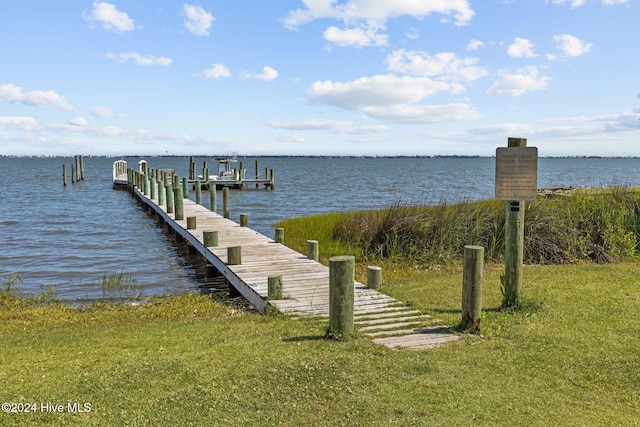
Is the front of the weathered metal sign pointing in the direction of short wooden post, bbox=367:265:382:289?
no

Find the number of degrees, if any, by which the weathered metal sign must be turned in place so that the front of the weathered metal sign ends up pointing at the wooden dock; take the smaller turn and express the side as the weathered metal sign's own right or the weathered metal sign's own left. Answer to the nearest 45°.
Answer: approximately 90° to the weathered metal sign's own right

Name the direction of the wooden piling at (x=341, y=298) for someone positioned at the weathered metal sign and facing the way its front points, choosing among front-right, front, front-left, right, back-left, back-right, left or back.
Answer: front-right

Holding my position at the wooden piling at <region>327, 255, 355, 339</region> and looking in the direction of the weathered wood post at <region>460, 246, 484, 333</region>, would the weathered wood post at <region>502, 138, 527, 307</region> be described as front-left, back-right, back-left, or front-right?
front-left

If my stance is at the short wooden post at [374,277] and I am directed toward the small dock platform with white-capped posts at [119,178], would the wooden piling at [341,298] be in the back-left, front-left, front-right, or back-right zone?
back-left

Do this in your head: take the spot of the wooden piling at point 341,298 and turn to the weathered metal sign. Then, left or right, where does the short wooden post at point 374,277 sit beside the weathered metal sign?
left

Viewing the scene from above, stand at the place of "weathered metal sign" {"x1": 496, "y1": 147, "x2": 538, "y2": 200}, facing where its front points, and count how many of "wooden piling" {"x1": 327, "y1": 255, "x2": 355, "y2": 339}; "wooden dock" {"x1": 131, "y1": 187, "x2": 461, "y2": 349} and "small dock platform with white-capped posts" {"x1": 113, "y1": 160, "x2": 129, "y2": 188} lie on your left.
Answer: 0

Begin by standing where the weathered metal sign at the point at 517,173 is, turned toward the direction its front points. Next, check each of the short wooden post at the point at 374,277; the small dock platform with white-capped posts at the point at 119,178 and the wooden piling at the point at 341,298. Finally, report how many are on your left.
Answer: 0

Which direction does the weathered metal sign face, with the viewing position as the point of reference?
facing the viewer

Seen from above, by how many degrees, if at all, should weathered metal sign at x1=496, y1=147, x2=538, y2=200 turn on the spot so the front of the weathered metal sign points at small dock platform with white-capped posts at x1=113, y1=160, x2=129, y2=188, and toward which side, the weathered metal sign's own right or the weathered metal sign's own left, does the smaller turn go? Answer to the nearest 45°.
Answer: approximately 135° to the weathered metal sign's own right
